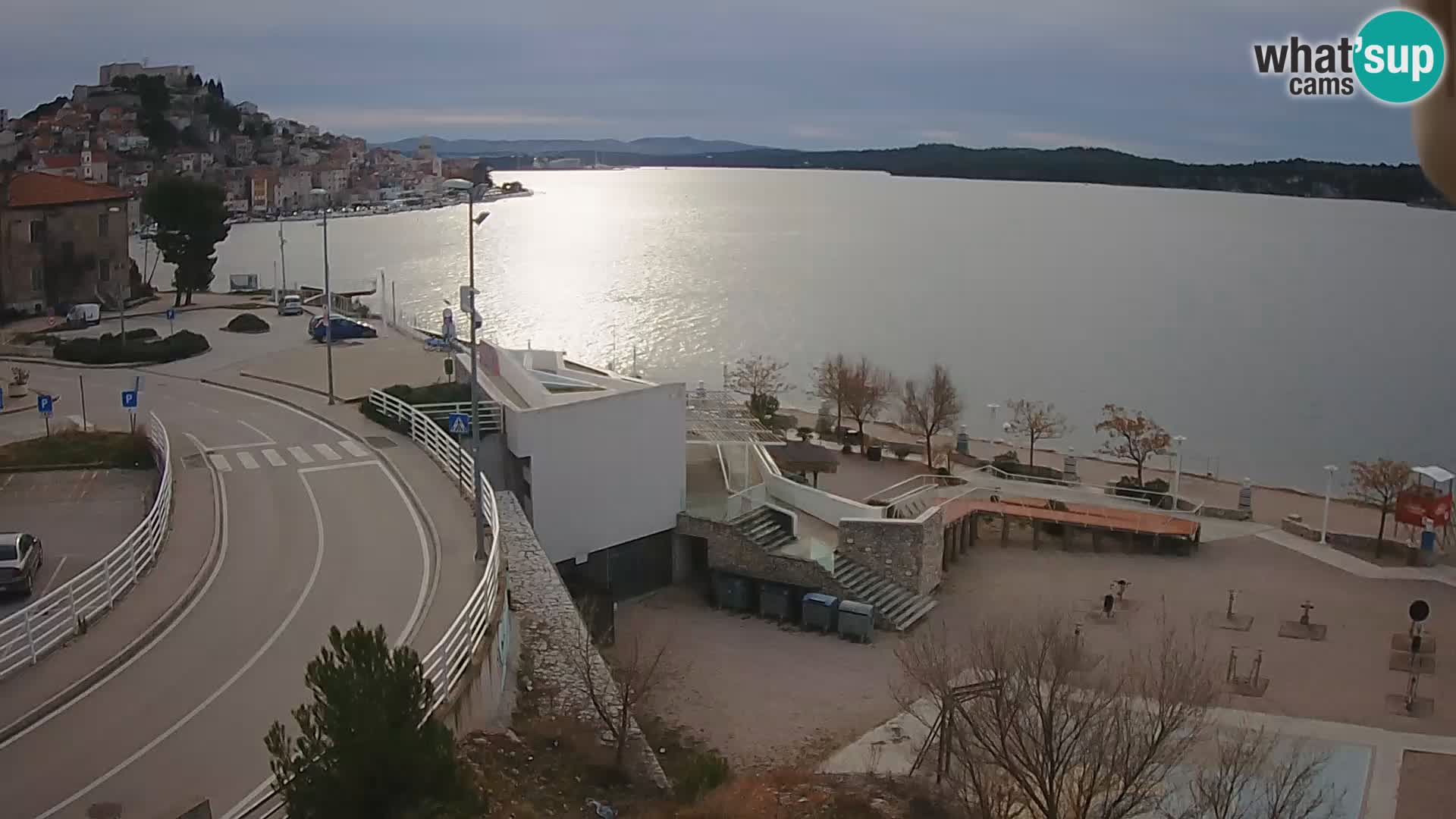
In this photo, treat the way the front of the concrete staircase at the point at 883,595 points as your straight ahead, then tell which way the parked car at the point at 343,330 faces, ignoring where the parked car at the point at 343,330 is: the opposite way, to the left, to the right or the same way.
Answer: to the left

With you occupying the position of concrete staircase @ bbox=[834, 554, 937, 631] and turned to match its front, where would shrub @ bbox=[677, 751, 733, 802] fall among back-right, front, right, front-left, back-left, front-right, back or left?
front-right

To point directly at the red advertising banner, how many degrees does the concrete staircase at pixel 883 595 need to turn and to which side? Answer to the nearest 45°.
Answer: approximately 90° to its left

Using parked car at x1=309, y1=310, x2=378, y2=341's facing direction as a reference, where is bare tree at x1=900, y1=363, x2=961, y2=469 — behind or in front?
in front

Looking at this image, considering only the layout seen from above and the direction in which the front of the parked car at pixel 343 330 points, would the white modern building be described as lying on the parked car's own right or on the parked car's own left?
on the parked car's own right

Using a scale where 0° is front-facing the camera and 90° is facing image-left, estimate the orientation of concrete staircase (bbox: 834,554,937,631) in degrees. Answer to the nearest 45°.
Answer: approximately 315°

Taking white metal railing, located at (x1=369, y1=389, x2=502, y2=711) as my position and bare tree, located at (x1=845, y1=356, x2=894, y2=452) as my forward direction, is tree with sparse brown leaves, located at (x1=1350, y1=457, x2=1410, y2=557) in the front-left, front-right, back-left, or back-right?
front-right

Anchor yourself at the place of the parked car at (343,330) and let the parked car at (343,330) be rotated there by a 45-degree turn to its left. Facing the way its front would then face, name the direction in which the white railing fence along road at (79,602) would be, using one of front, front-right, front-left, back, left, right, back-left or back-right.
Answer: back-right

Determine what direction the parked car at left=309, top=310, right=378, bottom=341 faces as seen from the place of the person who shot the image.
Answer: facing to the right of the viewer

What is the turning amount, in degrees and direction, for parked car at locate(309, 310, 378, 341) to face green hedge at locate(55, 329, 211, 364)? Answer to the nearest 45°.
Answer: approximately 135° to its right

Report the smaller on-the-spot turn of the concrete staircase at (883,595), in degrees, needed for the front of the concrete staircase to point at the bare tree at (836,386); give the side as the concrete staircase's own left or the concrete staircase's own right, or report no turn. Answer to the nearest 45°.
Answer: approximately 135° to the concrete staircase's own left

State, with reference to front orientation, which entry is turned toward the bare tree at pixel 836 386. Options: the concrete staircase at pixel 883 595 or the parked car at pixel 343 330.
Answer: the parked car

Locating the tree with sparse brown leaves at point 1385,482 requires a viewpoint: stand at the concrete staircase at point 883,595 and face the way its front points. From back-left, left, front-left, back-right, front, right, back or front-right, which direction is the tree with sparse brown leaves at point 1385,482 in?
left

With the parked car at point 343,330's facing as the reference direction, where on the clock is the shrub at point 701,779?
The shrub is roughly at 3 o'clock from the parked car.
